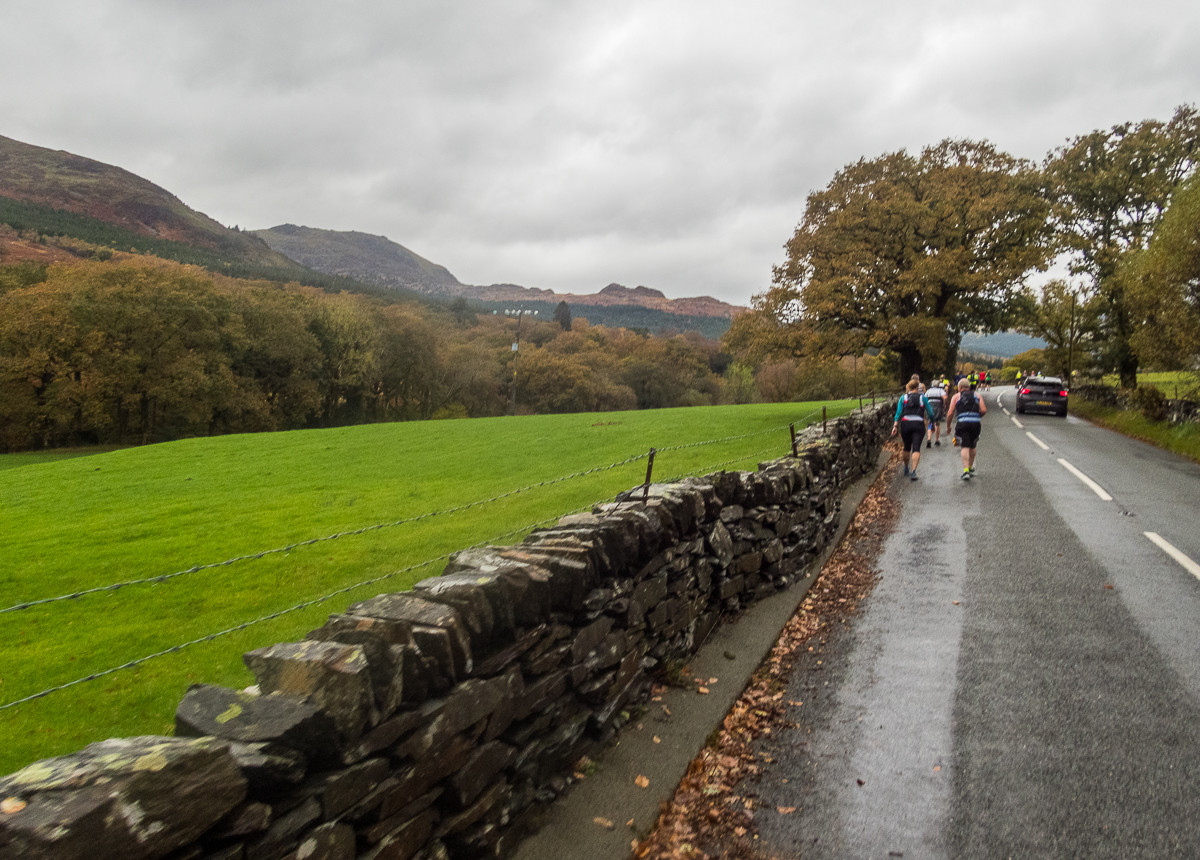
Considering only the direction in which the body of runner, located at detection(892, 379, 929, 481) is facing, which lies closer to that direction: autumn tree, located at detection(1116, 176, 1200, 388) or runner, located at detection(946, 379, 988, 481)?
the autumn tree

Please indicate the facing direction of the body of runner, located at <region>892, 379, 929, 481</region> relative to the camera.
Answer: away from the camera

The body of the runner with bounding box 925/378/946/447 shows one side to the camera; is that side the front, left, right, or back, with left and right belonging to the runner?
back

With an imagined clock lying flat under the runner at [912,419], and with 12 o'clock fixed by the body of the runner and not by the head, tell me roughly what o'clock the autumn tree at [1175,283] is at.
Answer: The autumn tree is roughly at 1 o'clock from the runner.

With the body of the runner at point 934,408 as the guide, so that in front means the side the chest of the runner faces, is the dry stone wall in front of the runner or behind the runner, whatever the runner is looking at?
behind

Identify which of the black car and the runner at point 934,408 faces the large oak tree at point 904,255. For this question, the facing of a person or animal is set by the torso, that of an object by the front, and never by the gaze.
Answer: the runner

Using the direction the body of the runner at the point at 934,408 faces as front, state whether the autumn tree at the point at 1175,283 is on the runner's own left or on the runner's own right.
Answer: on the runner's own right
